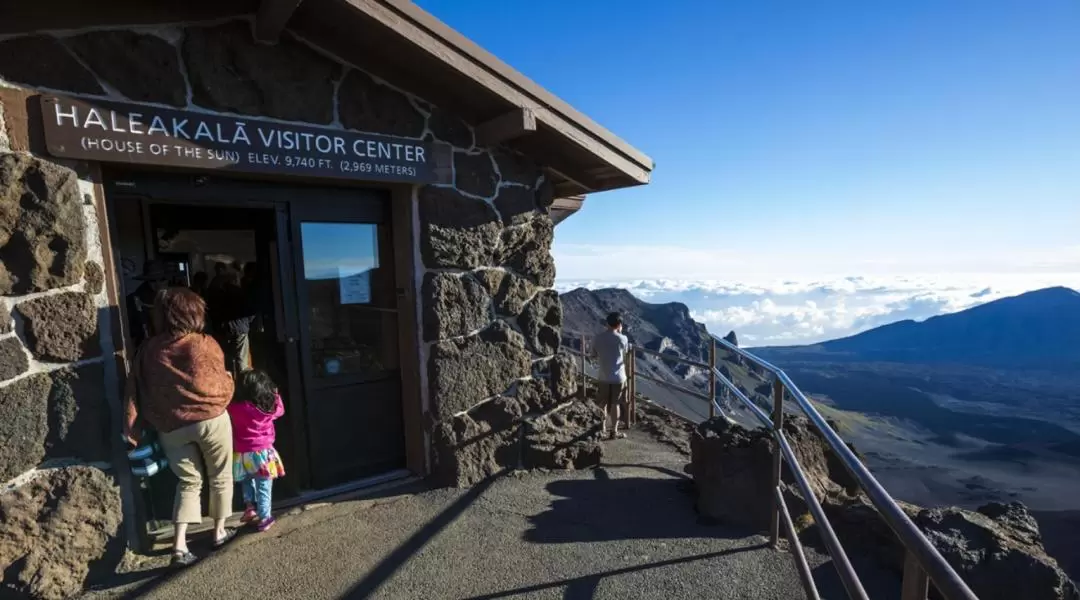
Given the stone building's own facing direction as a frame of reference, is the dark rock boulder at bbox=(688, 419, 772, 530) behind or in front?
in front

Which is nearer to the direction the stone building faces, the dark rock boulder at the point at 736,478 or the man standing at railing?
the dark rock boulder

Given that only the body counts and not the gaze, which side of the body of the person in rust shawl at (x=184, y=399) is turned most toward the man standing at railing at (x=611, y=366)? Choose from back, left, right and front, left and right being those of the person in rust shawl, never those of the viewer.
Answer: right

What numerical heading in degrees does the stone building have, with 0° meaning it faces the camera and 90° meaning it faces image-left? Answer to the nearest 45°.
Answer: approximately 315°

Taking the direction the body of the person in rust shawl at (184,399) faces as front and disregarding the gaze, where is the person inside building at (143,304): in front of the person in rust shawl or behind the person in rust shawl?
in front

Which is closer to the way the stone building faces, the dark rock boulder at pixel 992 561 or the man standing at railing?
the dark rock boulder

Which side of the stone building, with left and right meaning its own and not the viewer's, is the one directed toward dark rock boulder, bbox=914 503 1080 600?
front

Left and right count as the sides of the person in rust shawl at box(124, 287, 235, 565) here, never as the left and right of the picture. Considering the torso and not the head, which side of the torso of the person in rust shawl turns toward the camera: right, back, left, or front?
back

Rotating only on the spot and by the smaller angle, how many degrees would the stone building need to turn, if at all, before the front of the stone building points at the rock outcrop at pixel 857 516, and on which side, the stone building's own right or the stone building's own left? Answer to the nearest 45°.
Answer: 0° — it already faces it
